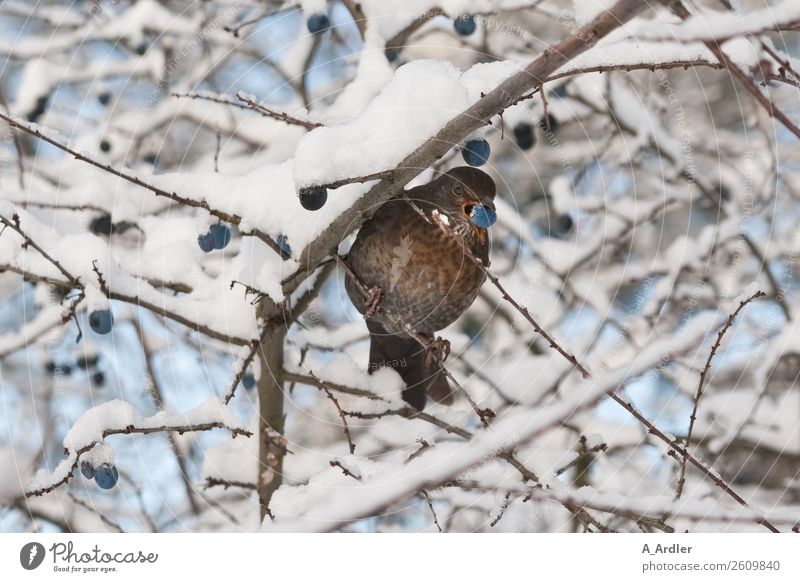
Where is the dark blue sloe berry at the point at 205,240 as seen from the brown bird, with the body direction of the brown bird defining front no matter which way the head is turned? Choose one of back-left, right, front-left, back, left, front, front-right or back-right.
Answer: right

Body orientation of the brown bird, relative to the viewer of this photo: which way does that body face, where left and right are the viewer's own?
facing the viewer and to the right of the viewer

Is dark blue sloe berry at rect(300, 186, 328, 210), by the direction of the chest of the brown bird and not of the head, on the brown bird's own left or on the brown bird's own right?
on the brown bird's own right

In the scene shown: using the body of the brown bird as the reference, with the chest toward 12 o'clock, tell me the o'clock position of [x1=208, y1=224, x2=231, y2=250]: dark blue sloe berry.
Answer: The dark blue sloe berry is roughly at 3 o'clock from the brown bird.

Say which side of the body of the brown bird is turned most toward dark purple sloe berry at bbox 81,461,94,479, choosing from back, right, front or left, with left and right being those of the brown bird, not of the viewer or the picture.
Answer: right

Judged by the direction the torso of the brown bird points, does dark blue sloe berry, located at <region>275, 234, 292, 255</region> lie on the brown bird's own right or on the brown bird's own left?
on the brown bird's own right

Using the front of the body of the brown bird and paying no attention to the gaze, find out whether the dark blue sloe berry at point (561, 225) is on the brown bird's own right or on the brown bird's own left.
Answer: on the brown bird's own left
